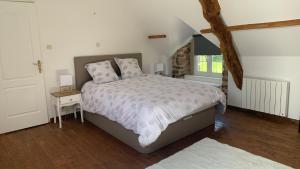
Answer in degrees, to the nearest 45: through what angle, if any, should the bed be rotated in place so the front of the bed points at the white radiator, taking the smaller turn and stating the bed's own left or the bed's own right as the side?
approximately 45° to the bed's own left

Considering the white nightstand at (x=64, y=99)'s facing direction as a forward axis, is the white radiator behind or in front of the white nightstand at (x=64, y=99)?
in front

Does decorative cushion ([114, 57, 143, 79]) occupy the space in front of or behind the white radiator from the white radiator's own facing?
in front

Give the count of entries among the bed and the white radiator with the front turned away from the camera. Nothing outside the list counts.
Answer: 0

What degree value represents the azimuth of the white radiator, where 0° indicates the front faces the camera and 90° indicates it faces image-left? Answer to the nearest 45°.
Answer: approximately 45°

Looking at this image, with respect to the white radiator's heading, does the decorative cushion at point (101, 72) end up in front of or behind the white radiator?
in front

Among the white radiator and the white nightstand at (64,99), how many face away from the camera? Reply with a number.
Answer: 0

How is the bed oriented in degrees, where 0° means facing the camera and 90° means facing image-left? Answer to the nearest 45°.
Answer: approximately 315°
